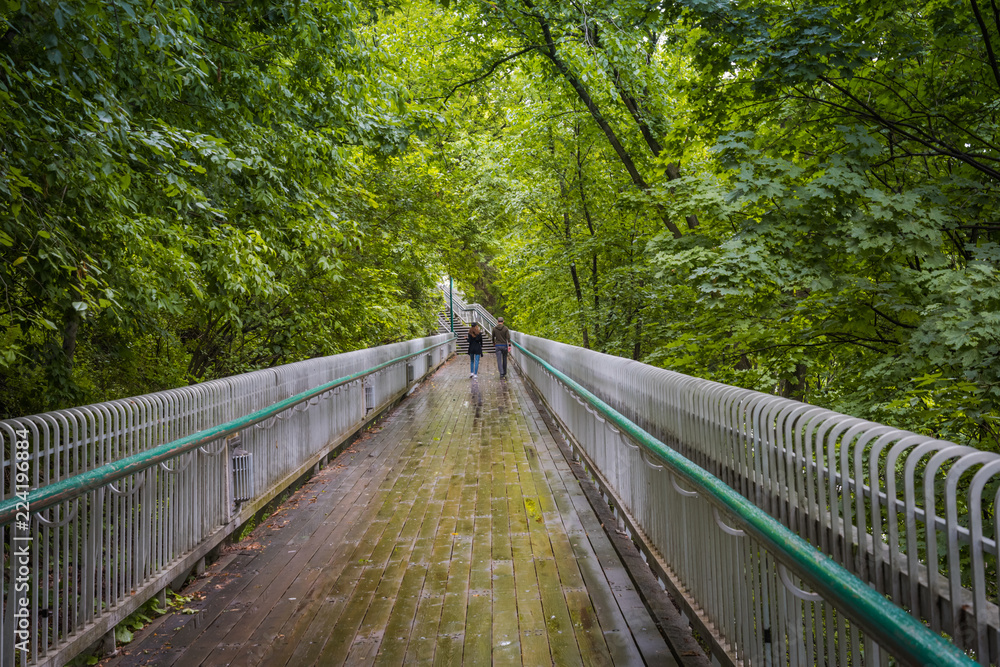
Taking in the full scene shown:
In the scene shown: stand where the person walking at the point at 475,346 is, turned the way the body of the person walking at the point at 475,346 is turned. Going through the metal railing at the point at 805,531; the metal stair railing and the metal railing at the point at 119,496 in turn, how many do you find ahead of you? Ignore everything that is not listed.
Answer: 1

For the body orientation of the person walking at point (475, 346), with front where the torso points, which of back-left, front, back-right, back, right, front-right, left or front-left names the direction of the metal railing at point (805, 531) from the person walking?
back

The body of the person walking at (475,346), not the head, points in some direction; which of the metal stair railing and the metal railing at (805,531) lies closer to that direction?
the metal stair railing

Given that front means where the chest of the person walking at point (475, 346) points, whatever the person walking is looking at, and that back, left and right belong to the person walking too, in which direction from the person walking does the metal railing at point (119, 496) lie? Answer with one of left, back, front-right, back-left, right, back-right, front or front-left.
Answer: back

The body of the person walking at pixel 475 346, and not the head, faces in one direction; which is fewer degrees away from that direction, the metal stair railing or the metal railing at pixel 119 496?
the metal stair railing

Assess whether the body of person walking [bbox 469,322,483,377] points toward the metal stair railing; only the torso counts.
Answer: yes

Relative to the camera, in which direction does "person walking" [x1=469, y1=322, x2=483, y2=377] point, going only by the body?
away from the camera
